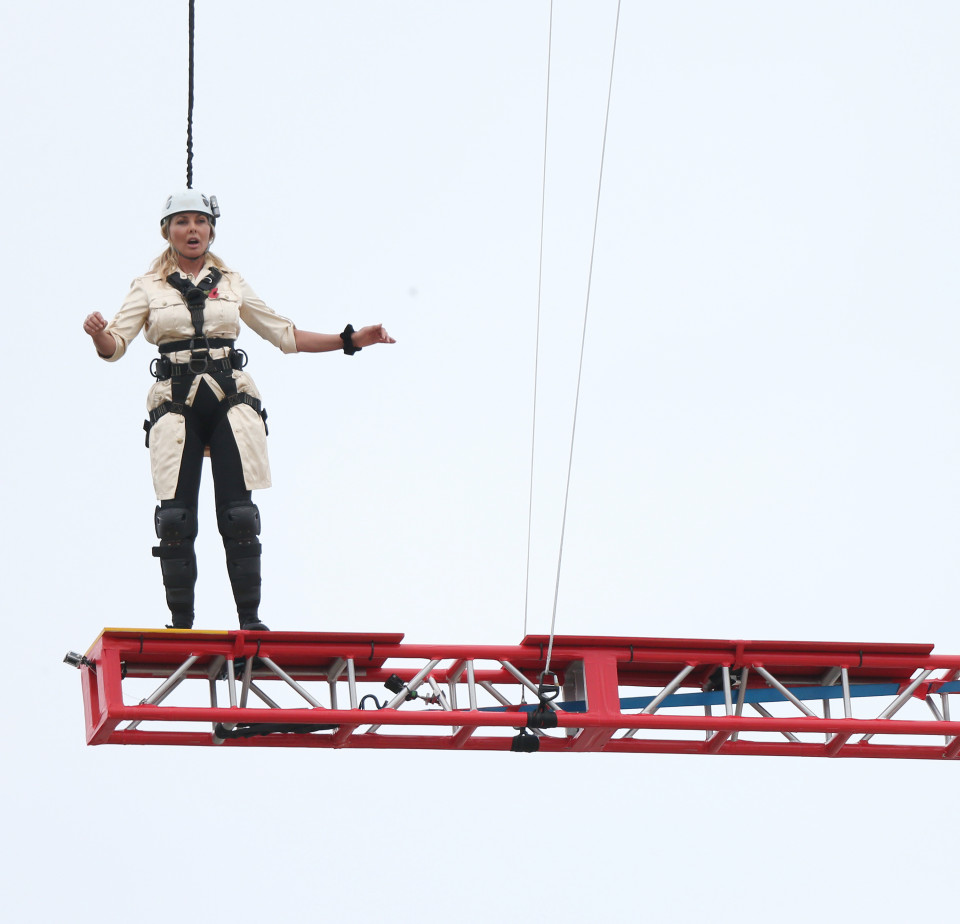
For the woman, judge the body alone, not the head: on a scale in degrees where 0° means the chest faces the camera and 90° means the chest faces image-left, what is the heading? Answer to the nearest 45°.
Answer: approximately 0°
